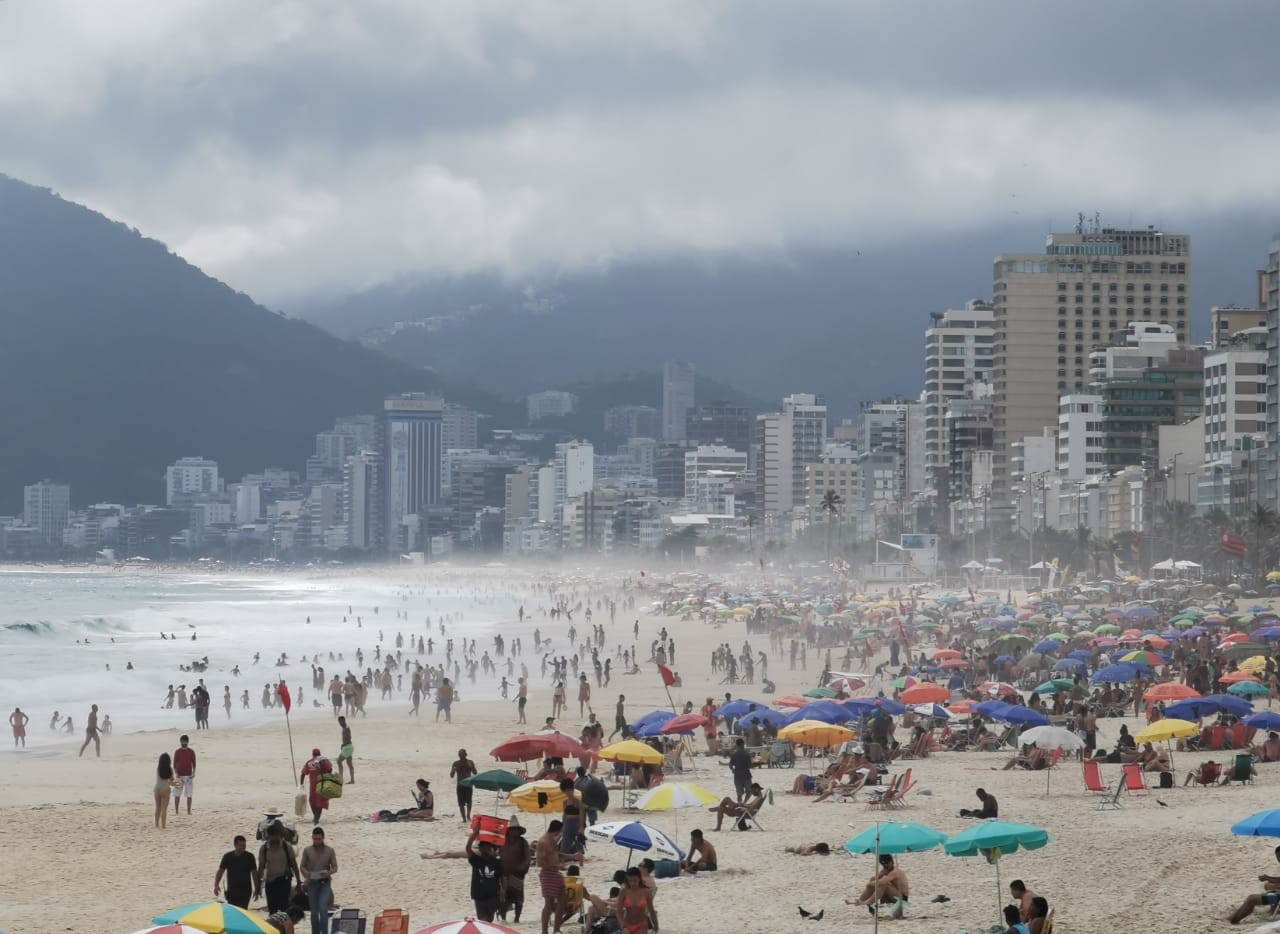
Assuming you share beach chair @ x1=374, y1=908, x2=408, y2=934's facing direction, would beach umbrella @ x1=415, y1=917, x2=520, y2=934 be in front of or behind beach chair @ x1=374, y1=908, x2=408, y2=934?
behind

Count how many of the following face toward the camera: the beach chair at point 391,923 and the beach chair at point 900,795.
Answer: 0

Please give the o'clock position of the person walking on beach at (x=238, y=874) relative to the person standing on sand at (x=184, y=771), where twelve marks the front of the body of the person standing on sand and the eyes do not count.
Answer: The person walking on beach is roughly at 12 o'clock from the person standing on sand.

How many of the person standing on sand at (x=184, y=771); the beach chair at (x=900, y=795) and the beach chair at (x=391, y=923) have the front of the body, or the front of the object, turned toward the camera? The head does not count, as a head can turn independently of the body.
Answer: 1

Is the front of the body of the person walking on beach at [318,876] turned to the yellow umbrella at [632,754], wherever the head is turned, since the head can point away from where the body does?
no

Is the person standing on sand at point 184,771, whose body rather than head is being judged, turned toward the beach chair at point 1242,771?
no

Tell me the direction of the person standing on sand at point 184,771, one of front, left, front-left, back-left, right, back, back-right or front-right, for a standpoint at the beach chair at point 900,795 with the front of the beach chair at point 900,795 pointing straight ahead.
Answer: front

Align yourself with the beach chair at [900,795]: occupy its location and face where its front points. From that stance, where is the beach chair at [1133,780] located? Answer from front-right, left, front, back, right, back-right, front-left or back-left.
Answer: back

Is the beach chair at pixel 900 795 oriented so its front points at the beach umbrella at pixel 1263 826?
no

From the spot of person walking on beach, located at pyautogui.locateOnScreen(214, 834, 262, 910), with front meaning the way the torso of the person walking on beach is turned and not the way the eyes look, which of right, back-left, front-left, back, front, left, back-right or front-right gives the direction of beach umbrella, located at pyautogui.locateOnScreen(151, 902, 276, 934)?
front

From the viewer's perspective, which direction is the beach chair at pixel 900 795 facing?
to the viewer's left

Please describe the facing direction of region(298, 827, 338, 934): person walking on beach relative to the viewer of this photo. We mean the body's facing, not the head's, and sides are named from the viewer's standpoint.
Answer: facing the viewer

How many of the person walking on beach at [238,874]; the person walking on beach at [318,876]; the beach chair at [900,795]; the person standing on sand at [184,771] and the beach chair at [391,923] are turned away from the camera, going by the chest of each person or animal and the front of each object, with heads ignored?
1
